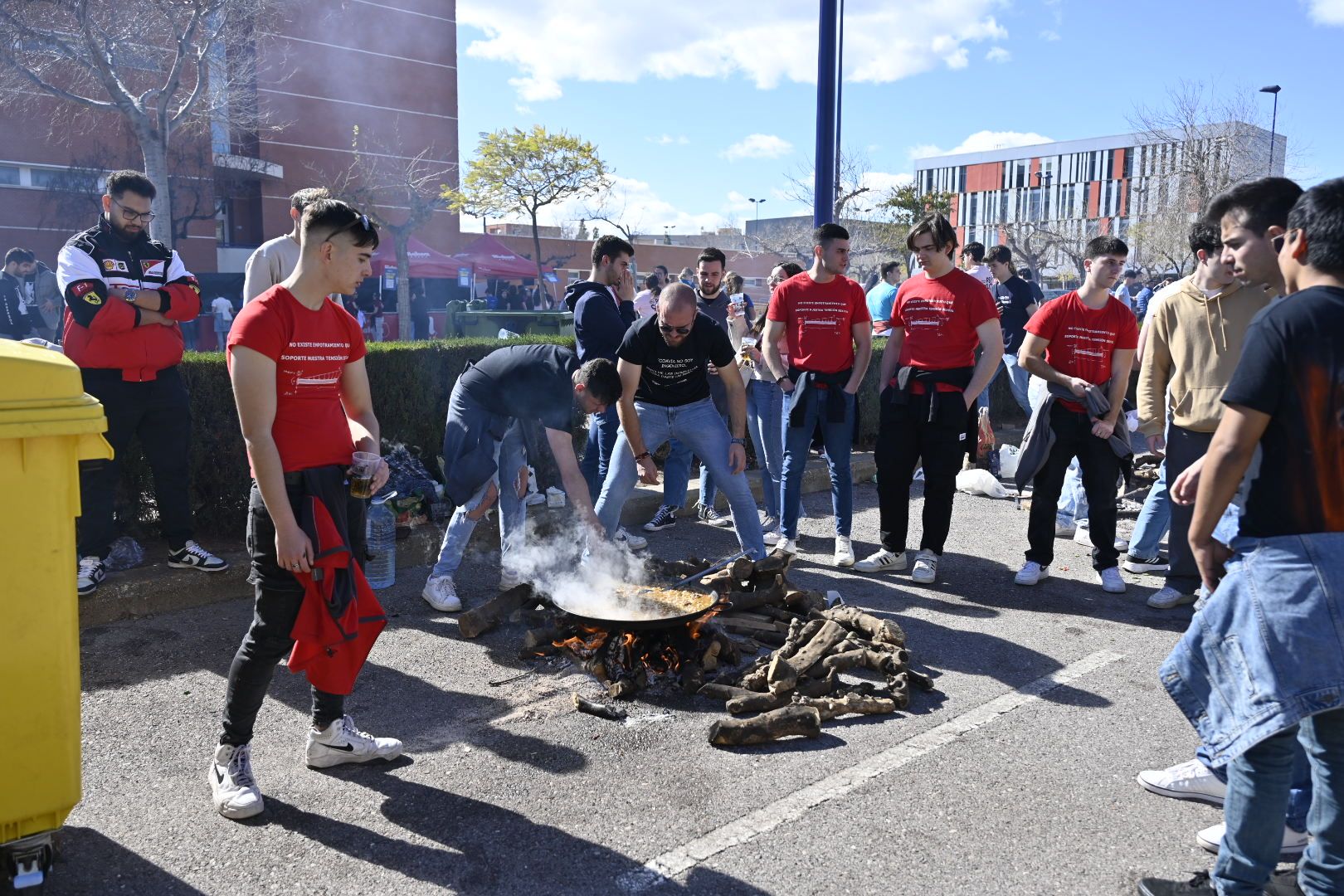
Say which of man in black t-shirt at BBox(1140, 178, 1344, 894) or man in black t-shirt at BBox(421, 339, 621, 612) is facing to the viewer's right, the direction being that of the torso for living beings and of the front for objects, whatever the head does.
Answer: man in black t-shirt at BBox(421, 339, 621, 612)

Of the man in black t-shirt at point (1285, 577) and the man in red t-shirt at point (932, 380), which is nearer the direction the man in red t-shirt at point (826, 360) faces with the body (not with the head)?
the man in black t-shirt

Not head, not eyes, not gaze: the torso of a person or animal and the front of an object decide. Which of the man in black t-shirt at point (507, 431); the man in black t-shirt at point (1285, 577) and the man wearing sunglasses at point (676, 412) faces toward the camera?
the man wearing sunglasses

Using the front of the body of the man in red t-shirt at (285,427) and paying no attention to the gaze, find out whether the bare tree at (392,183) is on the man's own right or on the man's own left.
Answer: on the man's own left

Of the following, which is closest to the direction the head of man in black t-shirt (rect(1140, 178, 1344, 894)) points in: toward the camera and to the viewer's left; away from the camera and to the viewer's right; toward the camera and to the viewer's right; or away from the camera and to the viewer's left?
away from the camera and to the viewer's left

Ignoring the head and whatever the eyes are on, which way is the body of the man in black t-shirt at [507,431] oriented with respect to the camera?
to the viewer's right

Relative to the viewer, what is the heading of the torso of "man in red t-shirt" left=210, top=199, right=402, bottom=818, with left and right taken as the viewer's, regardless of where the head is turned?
facing the viewer and to the right of the viewer

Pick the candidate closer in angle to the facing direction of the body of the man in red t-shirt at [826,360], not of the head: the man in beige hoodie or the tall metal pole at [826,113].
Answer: the man in beige hoodie

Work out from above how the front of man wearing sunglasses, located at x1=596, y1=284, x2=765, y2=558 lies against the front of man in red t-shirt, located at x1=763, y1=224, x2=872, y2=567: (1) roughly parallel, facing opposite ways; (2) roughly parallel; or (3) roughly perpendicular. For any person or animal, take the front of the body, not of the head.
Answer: roughly parallel

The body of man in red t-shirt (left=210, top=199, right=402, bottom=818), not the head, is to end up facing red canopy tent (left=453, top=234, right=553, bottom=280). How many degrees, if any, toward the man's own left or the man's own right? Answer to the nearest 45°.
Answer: approximately 135° to the man's own left

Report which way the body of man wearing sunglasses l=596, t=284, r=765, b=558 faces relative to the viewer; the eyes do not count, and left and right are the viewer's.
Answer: facing the viewer

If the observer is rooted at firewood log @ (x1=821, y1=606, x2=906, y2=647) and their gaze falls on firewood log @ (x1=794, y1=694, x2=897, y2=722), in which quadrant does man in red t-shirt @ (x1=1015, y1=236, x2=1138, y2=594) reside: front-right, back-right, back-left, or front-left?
back-left

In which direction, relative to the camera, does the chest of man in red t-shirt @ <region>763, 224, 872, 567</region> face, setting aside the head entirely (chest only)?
toward the camera

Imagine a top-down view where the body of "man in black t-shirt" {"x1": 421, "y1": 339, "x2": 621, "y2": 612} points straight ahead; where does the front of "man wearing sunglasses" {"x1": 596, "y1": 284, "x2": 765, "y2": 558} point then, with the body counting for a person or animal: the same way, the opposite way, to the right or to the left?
to the right

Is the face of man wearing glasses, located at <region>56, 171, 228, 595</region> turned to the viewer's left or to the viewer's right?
to the viewer's right
